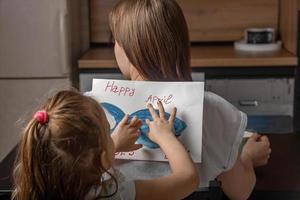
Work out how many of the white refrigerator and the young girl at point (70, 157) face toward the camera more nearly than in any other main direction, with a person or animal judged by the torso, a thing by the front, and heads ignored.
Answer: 1

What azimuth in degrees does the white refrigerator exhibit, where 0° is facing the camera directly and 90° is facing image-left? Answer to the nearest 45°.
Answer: approximately 0°

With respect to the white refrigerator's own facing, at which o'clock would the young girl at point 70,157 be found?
The young girl is roughly at 12 o'clock from the white refrigerator.

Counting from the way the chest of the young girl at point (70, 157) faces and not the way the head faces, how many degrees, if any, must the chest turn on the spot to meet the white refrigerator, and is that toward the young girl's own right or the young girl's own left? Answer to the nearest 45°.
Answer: approximately 45° to the young girl's own left

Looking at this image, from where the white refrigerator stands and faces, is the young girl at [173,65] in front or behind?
in front

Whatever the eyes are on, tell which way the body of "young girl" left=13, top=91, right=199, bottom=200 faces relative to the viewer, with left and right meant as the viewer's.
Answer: facing away from the viewer and to the right of the viewer

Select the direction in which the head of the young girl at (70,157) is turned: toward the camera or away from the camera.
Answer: away from the camera
